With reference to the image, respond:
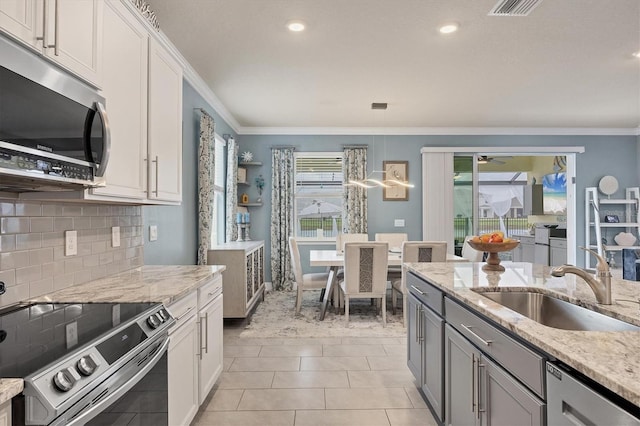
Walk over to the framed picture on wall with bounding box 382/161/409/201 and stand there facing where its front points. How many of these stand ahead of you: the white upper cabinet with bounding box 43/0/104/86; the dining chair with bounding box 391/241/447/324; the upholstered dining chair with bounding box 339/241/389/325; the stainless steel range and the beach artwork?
4

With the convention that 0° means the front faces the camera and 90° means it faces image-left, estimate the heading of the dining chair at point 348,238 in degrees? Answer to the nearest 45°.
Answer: approximately 0°

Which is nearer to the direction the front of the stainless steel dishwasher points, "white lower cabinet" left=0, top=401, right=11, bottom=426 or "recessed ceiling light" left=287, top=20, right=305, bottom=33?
the white lower cabinet

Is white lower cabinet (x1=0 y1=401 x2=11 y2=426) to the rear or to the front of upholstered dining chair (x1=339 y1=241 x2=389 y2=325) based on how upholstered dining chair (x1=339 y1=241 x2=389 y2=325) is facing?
to the rear

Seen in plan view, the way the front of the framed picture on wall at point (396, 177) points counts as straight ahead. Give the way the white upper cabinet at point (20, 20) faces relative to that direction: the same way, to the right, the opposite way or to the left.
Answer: to the left

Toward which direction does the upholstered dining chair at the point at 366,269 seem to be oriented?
away from the camera

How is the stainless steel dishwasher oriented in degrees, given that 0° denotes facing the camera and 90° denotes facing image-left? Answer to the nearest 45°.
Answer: approximately 45°

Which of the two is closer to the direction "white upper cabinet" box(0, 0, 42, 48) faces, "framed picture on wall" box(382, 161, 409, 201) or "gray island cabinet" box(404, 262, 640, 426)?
the gray island cabinet
